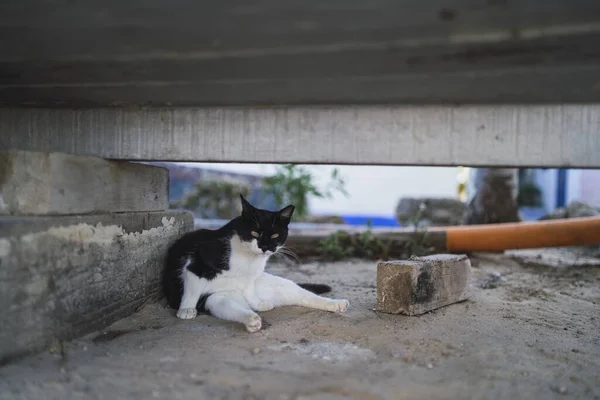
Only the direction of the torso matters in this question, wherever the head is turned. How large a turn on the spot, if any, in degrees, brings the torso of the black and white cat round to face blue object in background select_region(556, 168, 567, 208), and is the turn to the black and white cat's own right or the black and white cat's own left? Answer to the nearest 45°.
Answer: approximately 90° to the black and white cat's own left

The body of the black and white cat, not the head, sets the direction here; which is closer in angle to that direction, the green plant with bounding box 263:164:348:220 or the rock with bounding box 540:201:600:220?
the rock

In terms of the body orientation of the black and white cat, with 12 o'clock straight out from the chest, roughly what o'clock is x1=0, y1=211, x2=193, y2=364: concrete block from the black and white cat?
The concrete block is roughly at 3 o'clock from the black and white cat.

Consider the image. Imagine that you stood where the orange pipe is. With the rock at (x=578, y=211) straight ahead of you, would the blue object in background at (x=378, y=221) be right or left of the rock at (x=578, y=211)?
left

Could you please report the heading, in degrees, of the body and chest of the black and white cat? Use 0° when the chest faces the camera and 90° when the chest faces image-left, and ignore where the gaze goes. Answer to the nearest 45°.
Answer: approximately 315°

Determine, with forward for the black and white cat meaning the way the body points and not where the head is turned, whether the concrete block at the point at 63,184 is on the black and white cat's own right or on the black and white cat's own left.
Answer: on the black and white cat's own right

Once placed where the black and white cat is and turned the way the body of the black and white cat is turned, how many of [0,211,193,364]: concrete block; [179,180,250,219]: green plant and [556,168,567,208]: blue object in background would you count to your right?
1

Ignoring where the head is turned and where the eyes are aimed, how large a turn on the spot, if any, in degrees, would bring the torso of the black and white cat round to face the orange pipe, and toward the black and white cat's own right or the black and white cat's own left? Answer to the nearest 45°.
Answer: approximately 90° to the black and white cat's own left

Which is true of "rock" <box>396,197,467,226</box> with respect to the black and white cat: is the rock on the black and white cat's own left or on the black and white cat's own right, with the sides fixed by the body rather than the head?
on the black and white cat's own left

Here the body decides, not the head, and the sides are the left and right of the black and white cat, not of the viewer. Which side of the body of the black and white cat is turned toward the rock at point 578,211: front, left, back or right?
left

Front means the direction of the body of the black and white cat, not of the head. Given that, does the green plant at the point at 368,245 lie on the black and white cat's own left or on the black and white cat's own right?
on the black and white cat's own left
